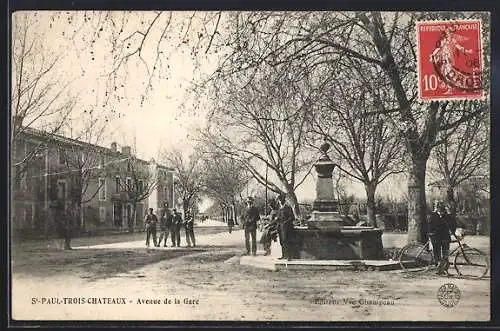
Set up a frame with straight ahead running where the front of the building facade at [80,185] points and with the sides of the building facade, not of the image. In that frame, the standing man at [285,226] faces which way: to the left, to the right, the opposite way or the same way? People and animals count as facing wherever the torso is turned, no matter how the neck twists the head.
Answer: to the right

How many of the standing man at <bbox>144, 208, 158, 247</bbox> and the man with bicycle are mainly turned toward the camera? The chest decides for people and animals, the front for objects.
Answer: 2

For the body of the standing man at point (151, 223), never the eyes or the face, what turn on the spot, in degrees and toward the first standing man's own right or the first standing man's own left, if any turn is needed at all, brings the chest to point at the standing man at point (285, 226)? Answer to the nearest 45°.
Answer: approximately 90° to the first standing man's own left

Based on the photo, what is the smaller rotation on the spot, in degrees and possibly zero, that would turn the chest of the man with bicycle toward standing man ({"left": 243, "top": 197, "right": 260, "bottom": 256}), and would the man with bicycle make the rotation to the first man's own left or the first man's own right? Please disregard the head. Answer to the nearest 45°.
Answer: approximately 90° to the first man's own right

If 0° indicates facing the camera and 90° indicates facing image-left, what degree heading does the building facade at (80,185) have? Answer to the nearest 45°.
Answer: approximately 315°
